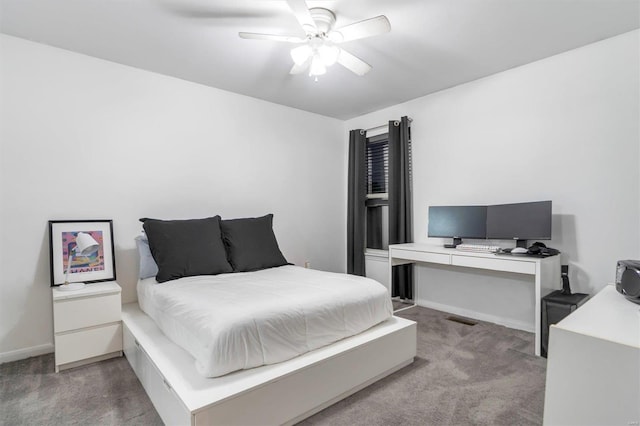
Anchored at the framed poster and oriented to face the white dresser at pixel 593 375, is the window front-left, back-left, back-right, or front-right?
front-left

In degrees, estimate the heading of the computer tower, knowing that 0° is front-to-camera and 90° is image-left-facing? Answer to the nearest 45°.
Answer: approximately 45°

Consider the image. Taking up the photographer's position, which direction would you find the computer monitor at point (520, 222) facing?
facing the viewer and to the left of the viewer

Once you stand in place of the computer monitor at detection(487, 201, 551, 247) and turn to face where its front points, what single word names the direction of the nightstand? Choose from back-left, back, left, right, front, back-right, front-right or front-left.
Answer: front

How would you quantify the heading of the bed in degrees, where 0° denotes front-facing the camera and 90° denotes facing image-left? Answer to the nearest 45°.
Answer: approximately 315°

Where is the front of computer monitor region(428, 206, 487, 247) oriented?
toward the camera

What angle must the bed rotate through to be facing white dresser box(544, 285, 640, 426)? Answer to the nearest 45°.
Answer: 0° — it already faces it

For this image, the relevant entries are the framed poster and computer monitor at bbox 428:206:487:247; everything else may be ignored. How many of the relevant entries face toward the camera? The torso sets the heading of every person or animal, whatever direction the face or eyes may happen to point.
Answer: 2

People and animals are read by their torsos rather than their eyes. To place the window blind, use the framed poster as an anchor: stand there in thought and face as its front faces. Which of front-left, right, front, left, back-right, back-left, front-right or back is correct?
left

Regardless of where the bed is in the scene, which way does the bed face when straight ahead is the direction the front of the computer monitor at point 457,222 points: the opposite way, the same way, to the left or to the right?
to the left

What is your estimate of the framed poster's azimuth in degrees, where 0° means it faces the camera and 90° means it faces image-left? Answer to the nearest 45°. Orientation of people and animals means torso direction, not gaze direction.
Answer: approximately 0°

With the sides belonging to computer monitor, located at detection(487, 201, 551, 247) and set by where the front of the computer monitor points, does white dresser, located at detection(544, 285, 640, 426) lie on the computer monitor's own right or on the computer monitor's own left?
on the computer monitor's own left

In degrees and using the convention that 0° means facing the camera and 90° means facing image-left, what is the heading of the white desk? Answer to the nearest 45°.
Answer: approximately 45°
